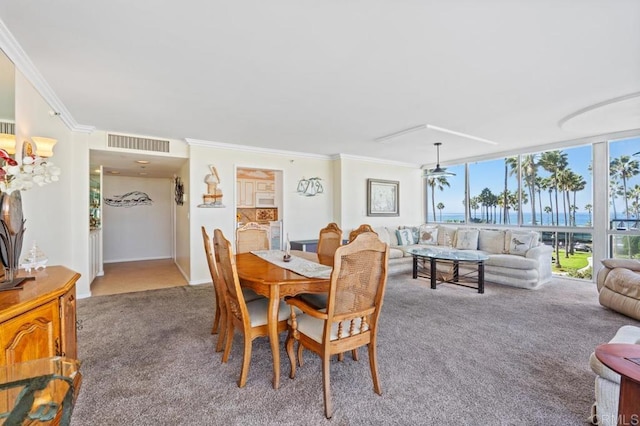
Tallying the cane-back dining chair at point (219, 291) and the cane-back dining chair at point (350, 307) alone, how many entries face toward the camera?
0

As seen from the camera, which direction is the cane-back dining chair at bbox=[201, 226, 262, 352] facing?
to the viewer's right

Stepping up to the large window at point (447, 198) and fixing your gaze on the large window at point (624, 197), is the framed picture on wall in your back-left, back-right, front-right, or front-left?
back-right

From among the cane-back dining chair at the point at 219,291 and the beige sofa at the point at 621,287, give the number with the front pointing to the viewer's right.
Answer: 1

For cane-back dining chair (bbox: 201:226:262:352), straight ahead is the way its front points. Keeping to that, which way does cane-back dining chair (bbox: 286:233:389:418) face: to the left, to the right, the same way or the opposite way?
to the left

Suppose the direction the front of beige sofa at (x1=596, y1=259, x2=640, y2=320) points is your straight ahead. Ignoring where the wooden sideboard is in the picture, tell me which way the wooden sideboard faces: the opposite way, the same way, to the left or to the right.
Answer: the opposite way

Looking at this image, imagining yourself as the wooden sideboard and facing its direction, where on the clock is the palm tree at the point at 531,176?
The palm tree is roughly at 11 o'clock from the wooden sideboard.

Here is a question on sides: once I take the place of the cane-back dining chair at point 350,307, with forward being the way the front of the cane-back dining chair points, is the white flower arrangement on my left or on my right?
on my left

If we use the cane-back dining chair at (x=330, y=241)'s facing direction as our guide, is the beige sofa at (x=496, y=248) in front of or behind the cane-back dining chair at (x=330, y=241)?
behind

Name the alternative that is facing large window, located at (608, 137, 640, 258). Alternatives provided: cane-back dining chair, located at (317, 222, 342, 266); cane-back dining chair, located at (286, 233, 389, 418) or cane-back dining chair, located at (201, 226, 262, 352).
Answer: cane-back dining chair, located at (201, 226, 262, 352)

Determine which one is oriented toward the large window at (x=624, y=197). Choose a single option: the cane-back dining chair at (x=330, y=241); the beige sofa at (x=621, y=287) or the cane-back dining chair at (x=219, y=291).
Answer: the cane-back dining chair at (x=219, y=291)

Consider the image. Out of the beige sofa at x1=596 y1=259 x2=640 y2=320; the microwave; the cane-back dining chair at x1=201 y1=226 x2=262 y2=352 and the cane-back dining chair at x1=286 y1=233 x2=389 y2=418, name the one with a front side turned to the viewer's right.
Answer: the cane-back dining chair at x1=201 y1=226 x2=262 y2=352

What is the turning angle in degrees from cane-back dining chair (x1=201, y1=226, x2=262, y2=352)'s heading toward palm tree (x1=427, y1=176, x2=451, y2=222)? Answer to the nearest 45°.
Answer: approximately 45° to its left
